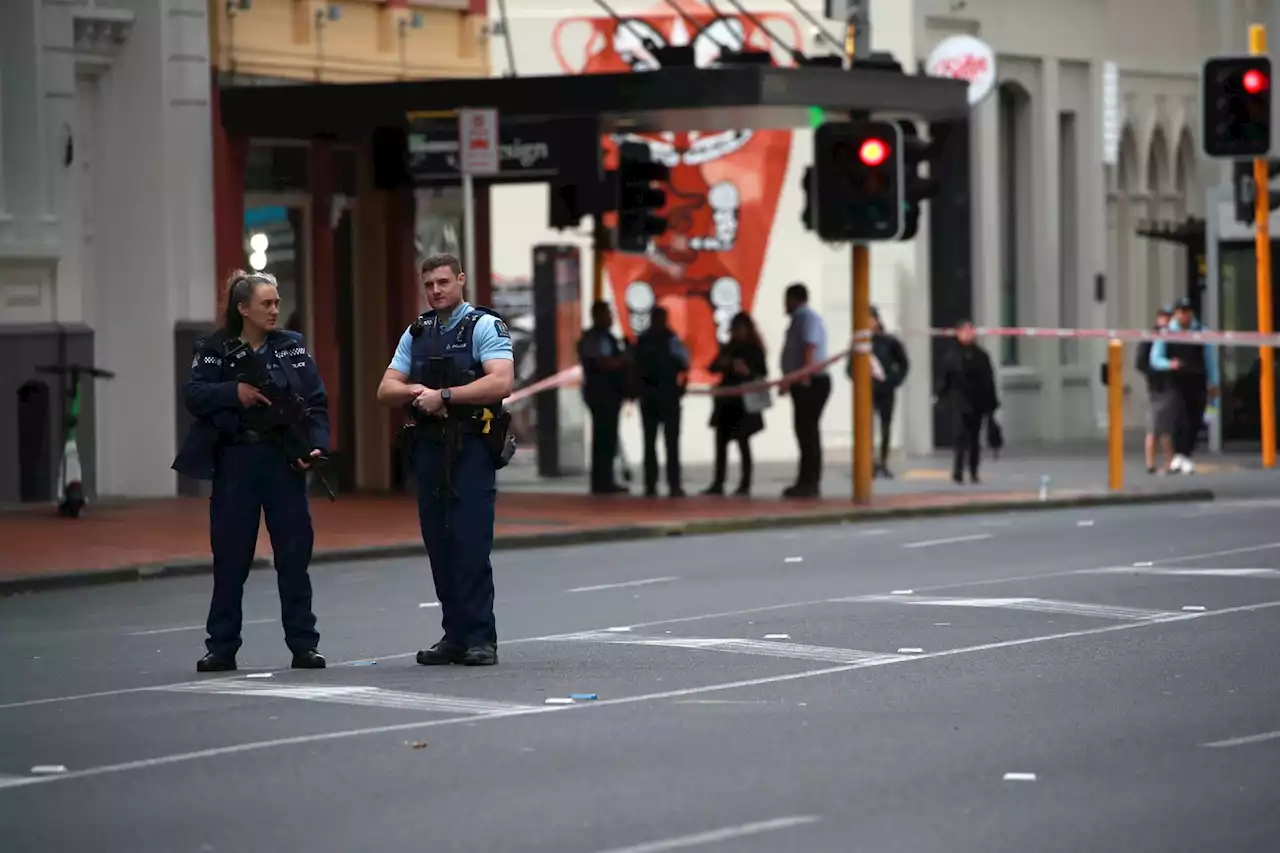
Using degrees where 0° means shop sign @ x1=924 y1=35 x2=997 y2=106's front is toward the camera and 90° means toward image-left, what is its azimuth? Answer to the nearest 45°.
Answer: approximately 0°

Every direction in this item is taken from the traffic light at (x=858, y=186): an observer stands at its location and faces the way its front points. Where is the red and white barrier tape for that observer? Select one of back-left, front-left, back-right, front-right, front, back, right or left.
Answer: back

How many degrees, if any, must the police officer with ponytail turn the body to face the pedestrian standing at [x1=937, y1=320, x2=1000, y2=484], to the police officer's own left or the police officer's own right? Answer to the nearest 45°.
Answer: approximately 135° to the police officer's own left

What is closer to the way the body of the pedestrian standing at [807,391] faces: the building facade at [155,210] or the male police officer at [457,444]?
the building facade

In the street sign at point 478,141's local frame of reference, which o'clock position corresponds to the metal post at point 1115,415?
The metal post is roughly at 8 o'clock from the street sign.

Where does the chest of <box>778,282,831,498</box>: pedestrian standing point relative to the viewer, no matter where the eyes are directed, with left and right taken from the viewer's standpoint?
facing to the left of the viewer

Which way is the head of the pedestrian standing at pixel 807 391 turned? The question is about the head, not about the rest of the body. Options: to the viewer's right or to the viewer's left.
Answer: to the viewer's left
